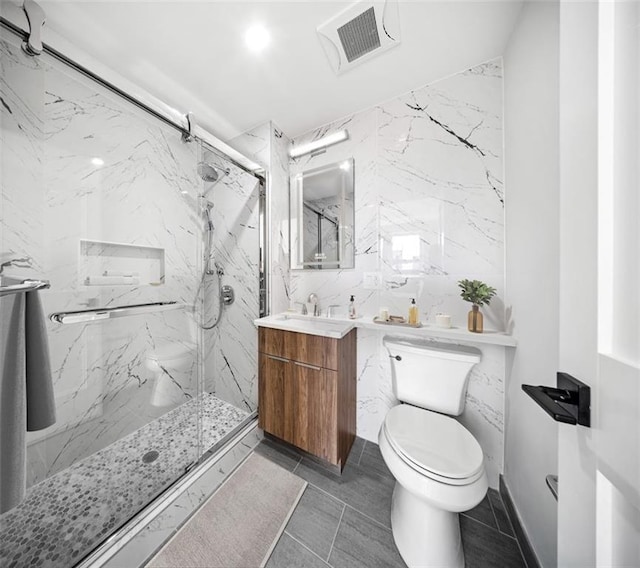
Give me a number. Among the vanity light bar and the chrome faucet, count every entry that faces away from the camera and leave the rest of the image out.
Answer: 0

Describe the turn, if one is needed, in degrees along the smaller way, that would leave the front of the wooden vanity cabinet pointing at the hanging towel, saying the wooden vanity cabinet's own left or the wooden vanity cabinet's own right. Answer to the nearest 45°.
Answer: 0° — it already faces it

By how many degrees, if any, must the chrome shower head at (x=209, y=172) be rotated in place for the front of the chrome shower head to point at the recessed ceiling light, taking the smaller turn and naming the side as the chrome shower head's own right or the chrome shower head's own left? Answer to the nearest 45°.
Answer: approximately 45° to the chrome shower head's own left

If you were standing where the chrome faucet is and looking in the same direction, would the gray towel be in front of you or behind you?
in front

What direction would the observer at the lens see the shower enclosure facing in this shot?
facing the viewer and to the right of the viewer

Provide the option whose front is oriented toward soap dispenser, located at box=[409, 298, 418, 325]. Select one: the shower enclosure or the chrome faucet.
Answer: the shower enclosure

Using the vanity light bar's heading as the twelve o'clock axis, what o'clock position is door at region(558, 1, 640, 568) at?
The door is roughly at 10 o'clock from the vanity light bar.

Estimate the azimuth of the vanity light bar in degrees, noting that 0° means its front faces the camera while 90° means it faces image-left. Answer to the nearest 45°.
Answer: approximately 45°

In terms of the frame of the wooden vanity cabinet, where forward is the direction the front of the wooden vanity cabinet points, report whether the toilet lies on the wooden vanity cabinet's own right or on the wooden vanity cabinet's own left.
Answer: on the wooden vanity cabinet's own left

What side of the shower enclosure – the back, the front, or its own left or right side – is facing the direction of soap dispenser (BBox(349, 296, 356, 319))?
front

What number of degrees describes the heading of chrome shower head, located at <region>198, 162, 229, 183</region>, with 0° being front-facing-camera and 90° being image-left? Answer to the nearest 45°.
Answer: approximately 45°
